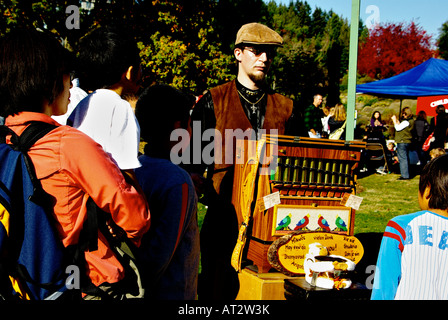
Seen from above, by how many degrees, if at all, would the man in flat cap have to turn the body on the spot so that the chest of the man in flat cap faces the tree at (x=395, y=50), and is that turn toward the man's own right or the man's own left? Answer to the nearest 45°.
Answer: approximately 135° to the man's own left

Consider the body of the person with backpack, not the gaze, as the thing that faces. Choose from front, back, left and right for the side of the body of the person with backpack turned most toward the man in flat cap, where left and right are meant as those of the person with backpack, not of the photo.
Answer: front

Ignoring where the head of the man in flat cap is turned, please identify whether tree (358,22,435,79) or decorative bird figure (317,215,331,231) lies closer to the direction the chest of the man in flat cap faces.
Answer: the decorative bird figure

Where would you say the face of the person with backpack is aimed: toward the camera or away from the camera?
away from the camera

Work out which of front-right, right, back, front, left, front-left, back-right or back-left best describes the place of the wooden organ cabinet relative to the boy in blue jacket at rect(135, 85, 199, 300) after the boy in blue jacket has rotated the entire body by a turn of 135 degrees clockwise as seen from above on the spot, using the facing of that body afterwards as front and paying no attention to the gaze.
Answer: back-left

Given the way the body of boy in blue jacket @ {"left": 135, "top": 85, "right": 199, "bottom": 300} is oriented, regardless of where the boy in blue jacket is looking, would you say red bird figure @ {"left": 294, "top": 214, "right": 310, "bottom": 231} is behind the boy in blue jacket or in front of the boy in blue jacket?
in front

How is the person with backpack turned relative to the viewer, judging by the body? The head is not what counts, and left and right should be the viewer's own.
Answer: facing away from the viewer and to the right of the viewer

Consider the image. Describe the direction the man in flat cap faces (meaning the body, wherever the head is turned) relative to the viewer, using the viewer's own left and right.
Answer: facing the viewer and to the right of the viewer

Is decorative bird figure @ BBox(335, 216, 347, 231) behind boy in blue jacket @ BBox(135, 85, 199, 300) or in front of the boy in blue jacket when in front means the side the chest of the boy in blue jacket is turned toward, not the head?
in front

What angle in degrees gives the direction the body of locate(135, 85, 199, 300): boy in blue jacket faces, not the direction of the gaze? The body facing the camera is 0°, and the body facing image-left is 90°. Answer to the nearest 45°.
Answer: approximately 225°

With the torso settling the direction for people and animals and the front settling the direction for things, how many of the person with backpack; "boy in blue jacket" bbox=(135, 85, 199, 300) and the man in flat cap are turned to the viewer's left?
0

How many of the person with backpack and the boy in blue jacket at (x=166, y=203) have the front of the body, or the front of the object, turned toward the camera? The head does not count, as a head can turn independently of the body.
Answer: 0

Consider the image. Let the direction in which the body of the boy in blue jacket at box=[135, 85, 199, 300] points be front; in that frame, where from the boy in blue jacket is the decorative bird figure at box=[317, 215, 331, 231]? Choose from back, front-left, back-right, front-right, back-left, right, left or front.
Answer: front

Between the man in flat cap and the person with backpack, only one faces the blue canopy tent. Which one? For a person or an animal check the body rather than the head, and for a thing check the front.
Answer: the person with backpack
